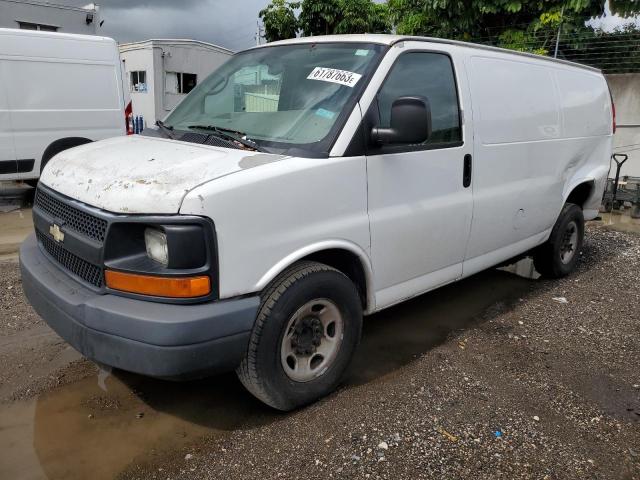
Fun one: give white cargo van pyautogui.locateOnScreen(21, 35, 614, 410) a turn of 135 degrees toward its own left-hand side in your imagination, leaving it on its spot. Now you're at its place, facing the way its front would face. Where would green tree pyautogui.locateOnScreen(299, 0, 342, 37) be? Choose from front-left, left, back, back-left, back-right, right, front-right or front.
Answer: left

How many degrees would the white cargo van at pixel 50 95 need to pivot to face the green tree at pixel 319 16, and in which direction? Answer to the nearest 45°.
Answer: approximately 135° to its right

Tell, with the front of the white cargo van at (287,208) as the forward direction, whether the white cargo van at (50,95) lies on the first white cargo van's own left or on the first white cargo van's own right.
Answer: on the first white cargo van's own right

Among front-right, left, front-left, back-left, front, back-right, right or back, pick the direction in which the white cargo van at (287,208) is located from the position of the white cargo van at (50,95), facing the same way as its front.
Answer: left

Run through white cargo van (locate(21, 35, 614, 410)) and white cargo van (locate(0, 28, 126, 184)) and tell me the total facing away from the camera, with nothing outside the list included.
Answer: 0

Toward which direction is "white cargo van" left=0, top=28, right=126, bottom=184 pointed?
to the viewer's left

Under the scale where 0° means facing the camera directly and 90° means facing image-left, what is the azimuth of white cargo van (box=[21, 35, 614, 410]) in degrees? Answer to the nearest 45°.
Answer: approximately 45°
